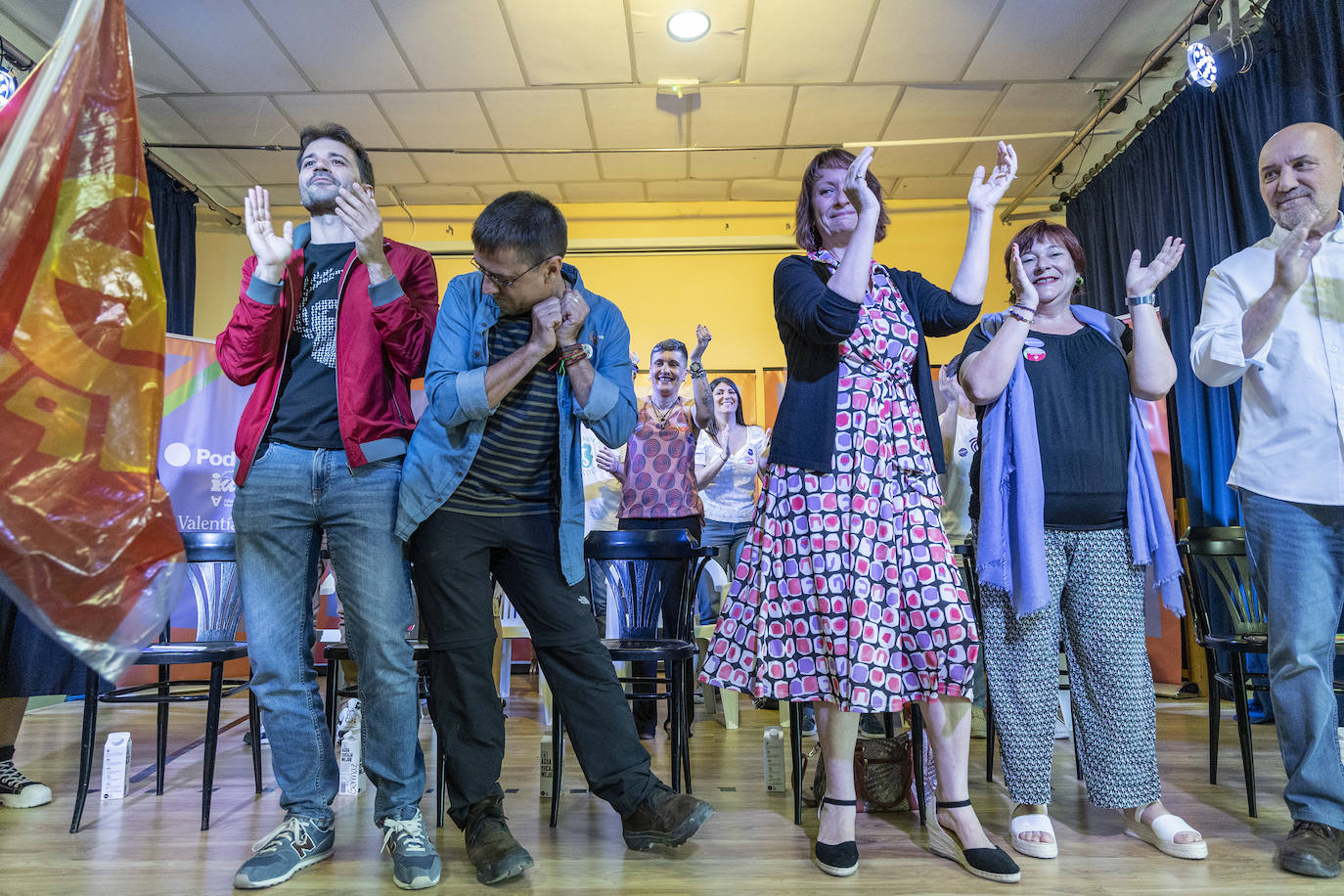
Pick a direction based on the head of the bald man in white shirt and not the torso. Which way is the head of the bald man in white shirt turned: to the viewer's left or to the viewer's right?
to the viewer's left

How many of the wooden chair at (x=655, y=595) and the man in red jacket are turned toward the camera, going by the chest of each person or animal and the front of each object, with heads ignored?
2

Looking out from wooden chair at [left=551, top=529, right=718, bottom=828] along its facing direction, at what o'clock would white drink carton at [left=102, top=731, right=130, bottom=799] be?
The white drink carton is roughly at 3 o'clock from the wooden chair.

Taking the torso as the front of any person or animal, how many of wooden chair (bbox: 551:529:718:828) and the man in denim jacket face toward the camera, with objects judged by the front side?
2

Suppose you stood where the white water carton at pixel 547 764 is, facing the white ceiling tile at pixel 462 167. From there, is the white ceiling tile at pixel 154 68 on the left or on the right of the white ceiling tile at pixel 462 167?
left

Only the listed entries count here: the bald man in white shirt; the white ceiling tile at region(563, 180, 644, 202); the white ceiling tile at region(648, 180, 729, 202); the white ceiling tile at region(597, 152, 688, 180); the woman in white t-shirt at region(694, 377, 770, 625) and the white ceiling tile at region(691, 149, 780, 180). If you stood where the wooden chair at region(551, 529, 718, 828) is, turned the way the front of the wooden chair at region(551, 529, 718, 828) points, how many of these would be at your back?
5

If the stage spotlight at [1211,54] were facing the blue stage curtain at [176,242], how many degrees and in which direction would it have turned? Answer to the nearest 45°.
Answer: approximately 45° to its right

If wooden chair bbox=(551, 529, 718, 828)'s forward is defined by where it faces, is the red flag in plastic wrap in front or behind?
in front

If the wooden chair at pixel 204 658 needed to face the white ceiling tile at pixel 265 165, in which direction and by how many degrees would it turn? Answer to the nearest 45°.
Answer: approximately 135° to its right

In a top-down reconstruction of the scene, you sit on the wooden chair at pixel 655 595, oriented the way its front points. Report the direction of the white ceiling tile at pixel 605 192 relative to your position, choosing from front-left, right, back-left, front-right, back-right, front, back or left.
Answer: back

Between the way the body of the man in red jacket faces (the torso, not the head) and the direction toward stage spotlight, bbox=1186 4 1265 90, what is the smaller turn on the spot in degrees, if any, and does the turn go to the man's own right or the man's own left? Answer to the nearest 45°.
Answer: approximately 90° to the man's own left

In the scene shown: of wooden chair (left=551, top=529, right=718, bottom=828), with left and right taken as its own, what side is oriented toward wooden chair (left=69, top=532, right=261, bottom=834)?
right

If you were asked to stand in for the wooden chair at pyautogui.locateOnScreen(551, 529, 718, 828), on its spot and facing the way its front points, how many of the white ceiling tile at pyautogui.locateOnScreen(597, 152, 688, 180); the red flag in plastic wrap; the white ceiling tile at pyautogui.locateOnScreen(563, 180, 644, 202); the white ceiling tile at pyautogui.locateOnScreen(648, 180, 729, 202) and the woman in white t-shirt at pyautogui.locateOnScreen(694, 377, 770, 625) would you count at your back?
4

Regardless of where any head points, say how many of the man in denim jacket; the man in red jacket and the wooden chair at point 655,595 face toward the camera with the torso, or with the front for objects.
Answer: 3

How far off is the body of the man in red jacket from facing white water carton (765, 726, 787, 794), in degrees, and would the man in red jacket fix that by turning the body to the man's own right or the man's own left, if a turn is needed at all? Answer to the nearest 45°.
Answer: approximately 90° to the man's own left
